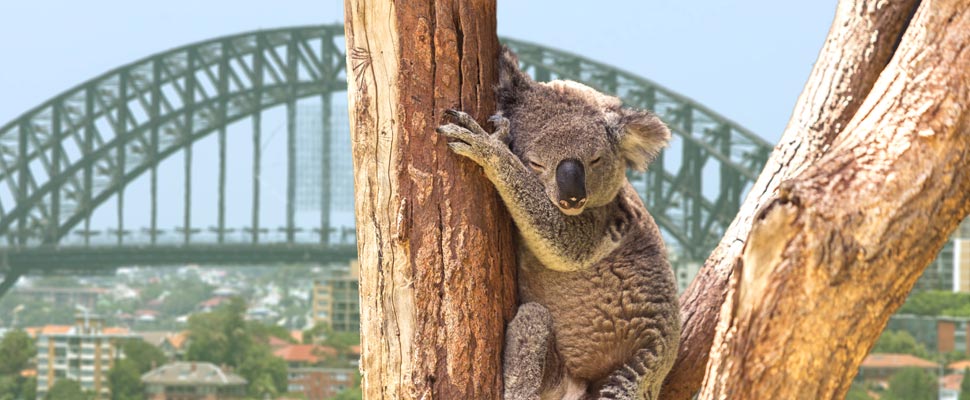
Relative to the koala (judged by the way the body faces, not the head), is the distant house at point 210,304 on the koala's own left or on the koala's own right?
on the koala's own right

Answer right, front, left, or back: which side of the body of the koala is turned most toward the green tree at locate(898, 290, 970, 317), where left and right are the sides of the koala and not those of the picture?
back

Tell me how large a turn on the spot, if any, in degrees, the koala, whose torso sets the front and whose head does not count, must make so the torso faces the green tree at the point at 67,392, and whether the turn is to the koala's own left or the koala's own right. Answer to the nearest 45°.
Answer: approximately 90° to the koala's own right

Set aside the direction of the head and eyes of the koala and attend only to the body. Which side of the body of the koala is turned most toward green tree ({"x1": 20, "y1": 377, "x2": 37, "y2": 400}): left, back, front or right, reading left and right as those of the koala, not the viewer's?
right

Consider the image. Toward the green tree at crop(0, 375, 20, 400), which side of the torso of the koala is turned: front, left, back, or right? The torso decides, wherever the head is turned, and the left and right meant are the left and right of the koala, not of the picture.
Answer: right

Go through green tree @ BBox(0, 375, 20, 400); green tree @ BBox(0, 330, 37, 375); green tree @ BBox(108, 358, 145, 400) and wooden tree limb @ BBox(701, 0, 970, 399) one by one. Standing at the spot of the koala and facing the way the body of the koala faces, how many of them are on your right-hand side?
3

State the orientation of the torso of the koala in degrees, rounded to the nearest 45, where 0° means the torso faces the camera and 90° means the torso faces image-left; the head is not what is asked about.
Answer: approximately 45°

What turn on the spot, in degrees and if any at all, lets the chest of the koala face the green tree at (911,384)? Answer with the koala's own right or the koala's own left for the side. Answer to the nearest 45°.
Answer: approximately 180°

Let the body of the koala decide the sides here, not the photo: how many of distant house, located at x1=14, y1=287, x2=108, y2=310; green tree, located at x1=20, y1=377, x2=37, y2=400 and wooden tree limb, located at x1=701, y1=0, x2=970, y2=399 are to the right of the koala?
2

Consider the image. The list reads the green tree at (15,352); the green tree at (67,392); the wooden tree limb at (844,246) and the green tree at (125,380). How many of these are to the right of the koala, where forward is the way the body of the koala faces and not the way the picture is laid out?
3

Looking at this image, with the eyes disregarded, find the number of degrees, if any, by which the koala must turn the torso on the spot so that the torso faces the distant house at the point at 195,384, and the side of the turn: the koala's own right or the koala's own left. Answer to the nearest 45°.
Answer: approximately 90° to the koala's own right

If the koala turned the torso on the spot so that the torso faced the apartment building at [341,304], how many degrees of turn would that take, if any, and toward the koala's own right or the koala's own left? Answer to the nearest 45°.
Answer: approximately 135° to the koala's own right
